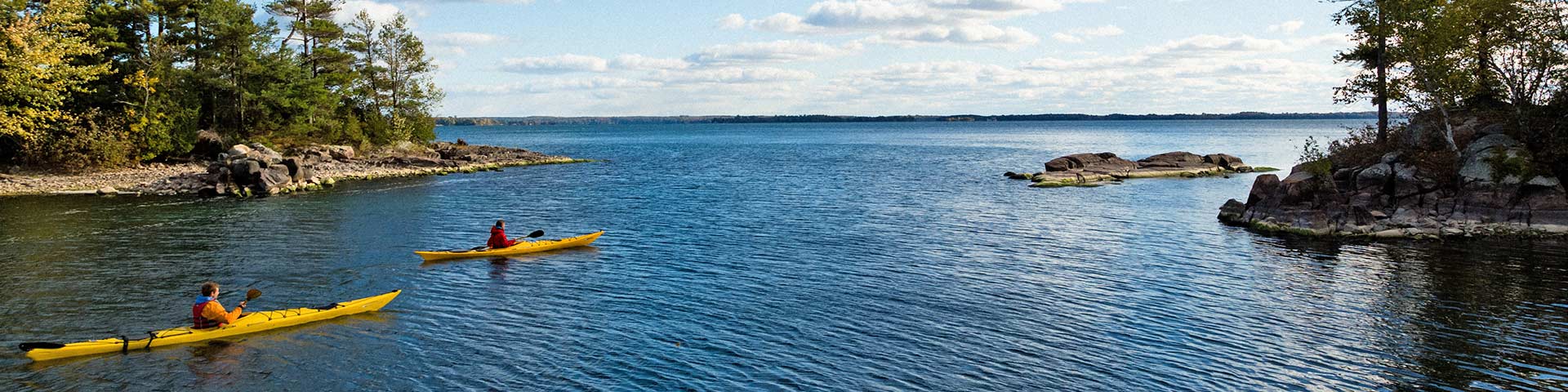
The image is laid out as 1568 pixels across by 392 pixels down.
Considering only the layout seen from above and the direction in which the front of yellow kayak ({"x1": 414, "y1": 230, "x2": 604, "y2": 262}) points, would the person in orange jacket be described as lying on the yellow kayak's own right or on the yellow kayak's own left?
on the yellow kayak's own right

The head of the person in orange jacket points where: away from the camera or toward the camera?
away from the camera

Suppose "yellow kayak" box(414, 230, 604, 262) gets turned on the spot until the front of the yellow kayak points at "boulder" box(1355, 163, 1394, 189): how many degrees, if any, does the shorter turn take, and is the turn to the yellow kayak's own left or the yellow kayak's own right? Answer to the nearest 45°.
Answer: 0° — it already faces it

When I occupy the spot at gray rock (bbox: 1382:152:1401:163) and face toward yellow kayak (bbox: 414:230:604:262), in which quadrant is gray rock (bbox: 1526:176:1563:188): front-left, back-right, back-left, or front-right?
back-left

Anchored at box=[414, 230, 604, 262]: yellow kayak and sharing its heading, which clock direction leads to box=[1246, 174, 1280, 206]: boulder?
The boulder is roughly at 12 o'clock from the yellow kayak.

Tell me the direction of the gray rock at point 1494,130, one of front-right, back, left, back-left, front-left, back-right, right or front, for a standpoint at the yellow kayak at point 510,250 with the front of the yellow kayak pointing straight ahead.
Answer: front

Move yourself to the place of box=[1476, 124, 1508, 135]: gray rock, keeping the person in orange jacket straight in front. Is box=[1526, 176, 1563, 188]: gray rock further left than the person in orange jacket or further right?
left

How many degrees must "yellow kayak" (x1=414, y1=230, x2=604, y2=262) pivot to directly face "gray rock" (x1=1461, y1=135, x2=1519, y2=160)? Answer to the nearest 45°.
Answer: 0° — it already faces it

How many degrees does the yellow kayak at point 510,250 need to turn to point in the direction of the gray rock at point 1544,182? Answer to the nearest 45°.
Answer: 0° — it already faces it

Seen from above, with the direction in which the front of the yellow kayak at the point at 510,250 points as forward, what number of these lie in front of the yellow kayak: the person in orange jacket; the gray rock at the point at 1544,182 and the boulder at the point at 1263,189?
2

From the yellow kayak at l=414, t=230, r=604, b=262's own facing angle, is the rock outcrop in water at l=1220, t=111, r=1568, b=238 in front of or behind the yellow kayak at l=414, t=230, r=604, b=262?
in front

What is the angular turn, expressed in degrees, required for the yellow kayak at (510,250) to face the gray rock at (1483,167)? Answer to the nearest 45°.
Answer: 0° — it already faces it

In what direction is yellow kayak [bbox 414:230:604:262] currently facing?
to the viewer's right
